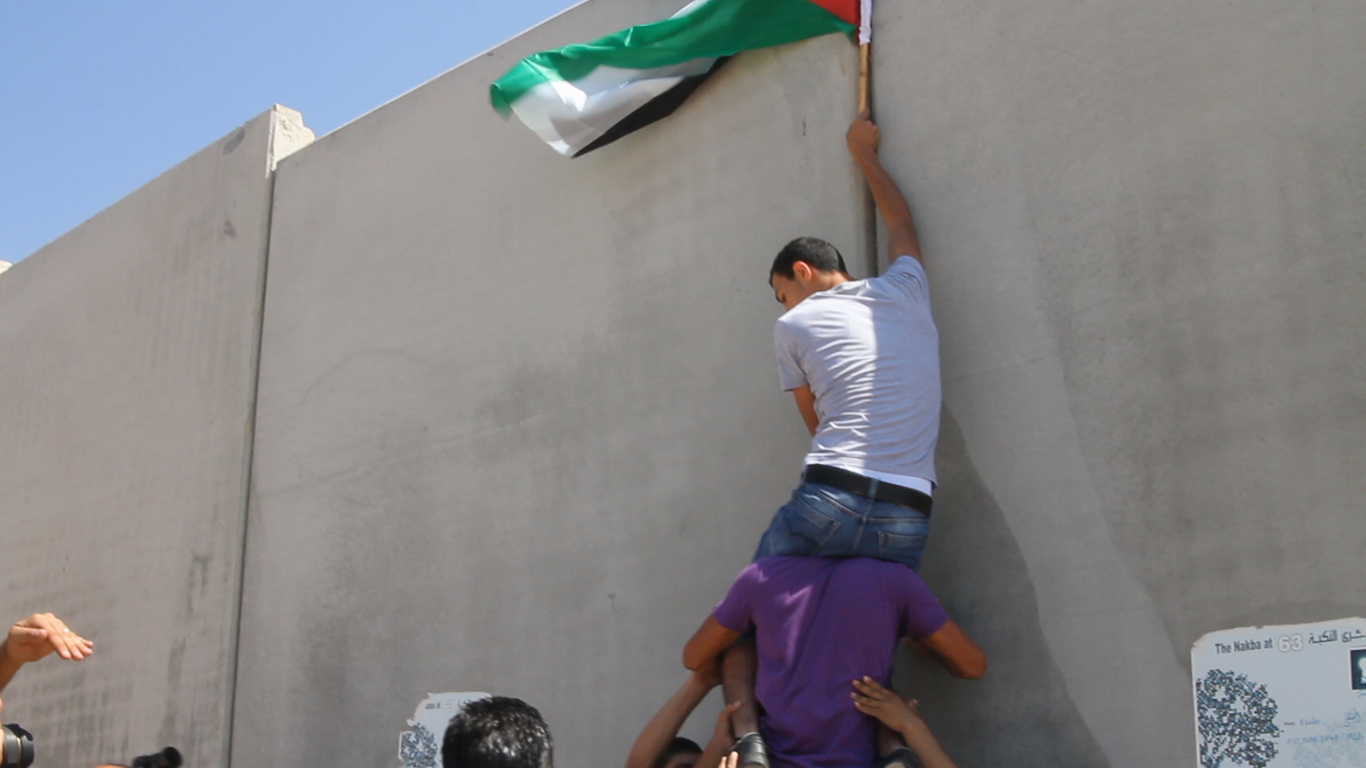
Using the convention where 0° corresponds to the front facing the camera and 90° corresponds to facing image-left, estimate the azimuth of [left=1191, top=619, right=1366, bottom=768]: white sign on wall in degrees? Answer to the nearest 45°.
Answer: approximately 0°

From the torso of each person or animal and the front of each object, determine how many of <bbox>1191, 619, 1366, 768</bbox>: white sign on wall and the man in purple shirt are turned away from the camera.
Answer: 1

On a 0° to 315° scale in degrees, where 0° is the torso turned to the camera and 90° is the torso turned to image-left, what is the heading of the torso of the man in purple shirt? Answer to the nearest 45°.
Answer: approximately 180°

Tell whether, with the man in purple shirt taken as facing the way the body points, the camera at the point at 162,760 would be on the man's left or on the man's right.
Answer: on the man's left

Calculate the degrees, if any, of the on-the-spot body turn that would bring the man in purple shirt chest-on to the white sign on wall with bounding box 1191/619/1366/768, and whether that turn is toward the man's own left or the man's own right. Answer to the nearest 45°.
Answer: approximately 90° to the man's own right

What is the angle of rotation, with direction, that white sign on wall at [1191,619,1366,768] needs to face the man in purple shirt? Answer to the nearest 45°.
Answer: approximately 90° to its right

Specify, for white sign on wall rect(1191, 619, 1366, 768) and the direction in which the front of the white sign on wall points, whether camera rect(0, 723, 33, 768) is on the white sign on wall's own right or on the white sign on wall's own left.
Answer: on the white sign on wall's own right

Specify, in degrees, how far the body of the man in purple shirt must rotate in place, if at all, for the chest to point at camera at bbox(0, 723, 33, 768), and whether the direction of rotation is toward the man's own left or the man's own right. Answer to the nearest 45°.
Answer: approximately 90° to the man's own left

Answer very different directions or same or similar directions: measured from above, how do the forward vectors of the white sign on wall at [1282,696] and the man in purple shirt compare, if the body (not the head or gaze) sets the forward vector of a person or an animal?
very different directions
